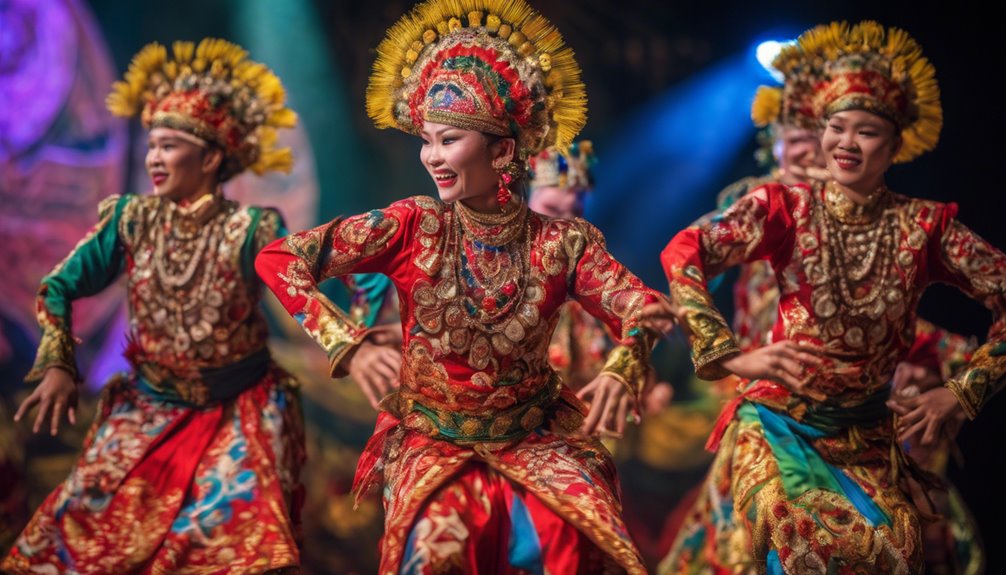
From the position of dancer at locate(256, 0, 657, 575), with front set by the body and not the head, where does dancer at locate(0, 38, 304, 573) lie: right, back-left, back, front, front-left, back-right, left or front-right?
back-right

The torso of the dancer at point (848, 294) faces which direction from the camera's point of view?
toward the camera

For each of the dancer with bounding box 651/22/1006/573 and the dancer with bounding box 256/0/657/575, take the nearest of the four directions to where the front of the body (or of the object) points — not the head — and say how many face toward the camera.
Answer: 2

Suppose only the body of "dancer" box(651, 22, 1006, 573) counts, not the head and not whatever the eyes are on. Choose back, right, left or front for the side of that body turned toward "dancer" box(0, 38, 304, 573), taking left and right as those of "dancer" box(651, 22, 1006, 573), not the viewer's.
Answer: right

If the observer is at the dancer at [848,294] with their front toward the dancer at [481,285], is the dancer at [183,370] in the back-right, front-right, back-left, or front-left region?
front-right

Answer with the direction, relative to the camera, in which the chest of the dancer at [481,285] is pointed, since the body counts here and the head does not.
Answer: toward the camera

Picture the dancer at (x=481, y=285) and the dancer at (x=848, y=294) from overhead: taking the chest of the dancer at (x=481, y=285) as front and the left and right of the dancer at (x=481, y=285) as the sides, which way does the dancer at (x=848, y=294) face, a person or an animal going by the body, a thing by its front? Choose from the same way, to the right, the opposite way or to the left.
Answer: the same way

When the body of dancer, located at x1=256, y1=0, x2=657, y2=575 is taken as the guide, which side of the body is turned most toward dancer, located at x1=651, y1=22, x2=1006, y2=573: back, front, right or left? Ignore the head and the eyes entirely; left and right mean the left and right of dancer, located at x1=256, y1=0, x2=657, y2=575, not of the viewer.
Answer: left

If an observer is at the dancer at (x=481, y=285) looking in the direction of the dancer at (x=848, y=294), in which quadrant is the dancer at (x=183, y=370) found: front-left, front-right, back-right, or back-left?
back-left

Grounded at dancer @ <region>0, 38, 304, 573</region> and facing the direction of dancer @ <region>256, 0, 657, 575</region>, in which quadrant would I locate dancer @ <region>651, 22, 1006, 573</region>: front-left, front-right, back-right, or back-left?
front-left

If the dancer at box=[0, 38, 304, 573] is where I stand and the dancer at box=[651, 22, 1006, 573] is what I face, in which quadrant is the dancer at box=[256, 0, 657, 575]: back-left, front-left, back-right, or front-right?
front-right

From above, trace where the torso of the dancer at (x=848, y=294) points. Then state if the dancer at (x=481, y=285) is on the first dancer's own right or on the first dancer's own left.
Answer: on the first dancer's own right
